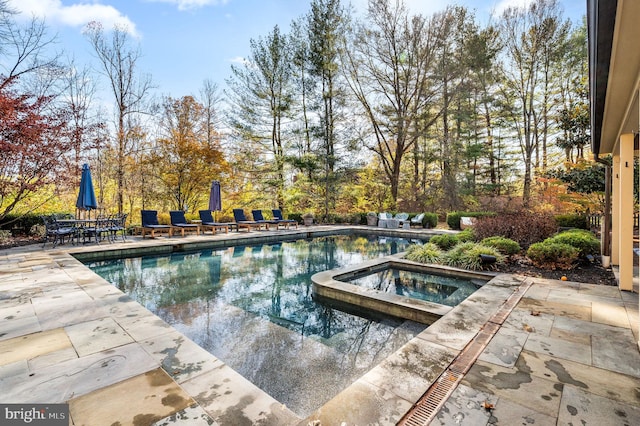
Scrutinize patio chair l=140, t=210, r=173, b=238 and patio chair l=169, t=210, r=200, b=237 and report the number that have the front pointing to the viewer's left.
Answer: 0

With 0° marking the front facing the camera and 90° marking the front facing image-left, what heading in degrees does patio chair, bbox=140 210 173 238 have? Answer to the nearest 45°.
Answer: approximately 315°

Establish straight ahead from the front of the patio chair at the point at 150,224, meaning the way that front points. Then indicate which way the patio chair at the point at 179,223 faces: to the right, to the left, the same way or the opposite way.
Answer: the same way

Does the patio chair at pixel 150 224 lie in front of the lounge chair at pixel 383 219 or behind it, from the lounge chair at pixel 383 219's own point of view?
in front

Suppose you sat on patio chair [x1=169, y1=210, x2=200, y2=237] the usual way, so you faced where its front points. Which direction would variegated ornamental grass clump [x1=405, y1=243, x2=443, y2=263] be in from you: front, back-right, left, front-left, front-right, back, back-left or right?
front

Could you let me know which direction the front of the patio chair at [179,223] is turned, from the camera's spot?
facing the viewer and to the right of the viewer

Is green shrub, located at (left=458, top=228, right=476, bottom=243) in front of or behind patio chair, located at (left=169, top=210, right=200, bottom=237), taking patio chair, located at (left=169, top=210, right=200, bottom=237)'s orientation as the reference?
in front
